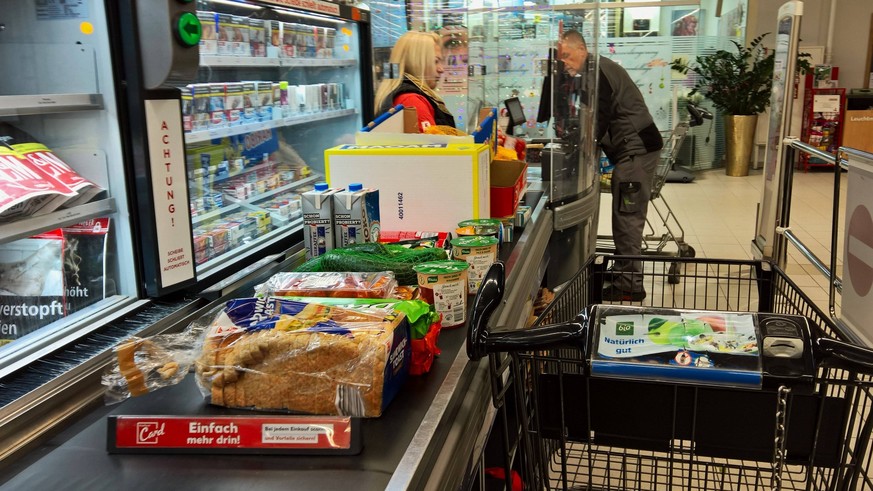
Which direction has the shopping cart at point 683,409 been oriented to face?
away from the camera

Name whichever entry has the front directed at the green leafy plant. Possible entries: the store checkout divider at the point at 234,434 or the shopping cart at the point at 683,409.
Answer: the shopping cart

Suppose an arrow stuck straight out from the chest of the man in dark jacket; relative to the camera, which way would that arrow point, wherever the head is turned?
to the viewer's left

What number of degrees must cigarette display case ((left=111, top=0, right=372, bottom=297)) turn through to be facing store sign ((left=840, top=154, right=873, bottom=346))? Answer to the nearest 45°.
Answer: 0° — it already faces it

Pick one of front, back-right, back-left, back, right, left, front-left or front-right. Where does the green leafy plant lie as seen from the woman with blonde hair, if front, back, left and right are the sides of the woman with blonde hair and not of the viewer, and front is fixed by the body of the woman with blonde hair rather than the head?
front-left

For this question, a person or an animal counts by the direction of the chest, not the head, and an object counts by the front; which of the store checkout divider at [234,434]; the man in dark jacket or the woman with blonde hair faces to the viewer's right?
the woman with blonde hair

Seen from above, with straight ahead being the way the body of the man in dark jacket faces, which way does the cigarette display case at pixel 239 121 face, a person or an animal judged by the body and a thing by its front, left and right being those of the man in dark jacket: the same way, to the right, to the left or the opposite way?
the opposite way

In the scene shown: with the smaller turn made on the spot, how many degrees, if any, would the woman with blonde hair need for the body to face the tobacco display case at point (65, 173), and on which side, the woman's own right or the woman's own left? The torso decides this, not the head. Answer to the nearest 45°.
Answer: approximately 90° to the woman's own right

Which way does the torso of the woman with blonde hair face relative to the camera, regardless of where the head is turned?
to the viewer's right

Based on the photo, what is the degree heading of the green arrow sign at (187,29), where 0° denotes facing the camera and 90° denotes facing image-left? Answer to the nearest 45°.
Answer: approximately 315°

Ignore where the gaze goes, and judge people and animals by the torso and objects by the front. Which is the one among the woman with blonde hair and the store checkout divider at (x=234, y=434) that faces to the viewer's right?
the woman with blonde hair

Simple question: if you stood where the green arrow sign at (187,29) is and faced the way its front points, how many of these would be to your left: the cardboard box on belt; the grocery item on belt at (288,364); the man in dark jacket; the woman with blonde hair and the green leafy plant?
4

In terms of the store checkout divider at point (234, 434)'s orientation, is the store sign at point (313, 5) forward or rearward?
rearward

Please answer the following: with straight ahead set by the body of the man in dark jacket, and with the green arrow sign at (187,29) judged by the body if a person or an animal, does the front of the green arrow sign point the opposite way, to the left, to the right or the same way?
the opposite way

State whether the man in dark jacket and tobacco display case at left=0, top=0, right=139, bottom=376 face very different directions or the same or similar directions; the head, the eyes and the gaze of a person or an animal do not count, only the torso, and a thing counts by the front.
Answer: very different directions

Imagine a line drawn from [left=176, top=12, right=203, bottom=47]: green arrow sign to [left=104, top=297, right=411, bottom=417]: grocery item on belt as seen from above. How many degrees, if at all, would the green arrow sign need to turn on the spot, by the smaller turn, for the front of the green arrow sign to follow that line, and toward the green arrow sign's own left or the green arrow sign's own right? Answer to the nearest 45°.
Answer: approximately 45° to the green arrow sign's own right

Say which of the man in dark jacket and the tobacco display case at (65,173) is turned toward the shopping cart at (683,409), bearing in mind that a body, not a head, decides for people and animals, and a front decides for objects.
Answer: the tobacco display case

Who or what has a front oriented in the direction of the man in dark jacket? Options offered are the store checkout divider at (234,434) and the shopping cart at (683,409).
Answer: the shopping cart

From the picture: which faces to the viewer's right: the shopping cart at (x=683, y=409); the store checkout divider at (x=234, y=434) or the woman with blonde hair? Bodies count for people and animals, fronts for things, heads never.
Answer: the woman with blonde hair
